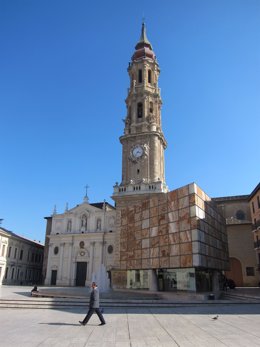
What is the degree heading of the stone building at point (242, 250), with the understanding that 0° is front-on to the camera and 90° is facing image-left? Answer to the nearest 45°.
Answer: approximately 0°

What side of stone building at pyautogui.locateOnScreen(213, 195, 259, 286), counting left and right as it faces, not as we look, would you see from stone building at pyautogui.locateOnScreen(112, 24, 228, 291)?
front

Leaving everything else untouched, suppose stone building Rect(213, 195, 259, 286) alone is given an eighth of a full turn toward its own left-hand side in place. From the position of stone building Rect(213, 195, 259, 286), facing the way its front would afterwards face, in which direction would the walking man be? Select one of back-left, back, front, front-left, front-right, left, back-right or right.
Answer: front-right
